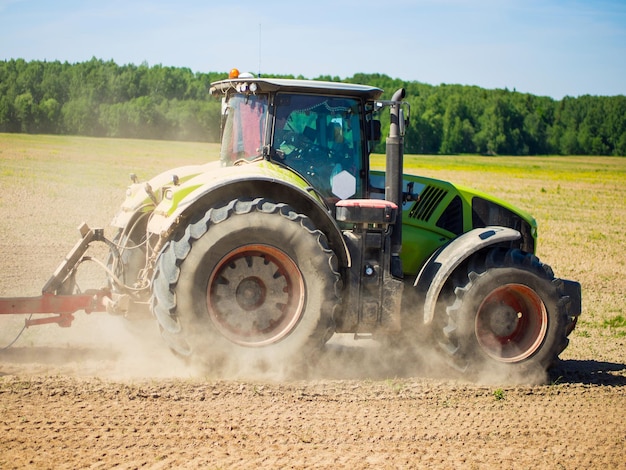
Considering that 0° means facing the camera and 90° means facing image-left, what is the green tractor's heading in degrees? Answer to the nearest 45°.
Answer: approximately 270°
